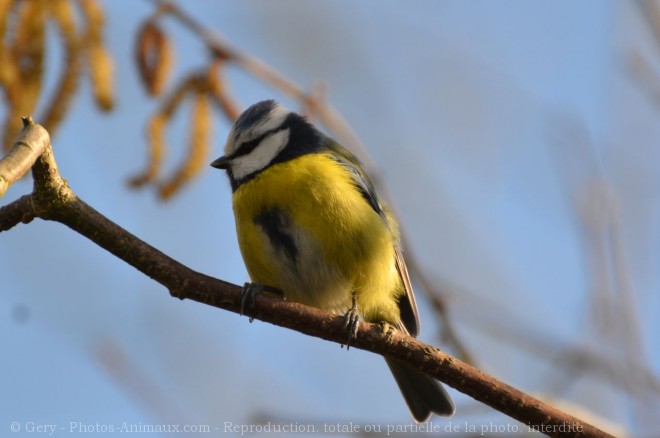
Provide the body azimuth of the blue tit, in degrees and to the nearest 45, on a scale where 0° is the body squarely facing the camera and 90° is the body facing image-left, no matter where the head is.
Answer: approximately 45°

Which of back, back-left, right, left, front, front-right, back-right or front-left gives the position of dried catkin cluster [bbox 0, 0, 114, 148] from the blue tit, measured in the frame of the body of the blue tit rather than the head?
right
